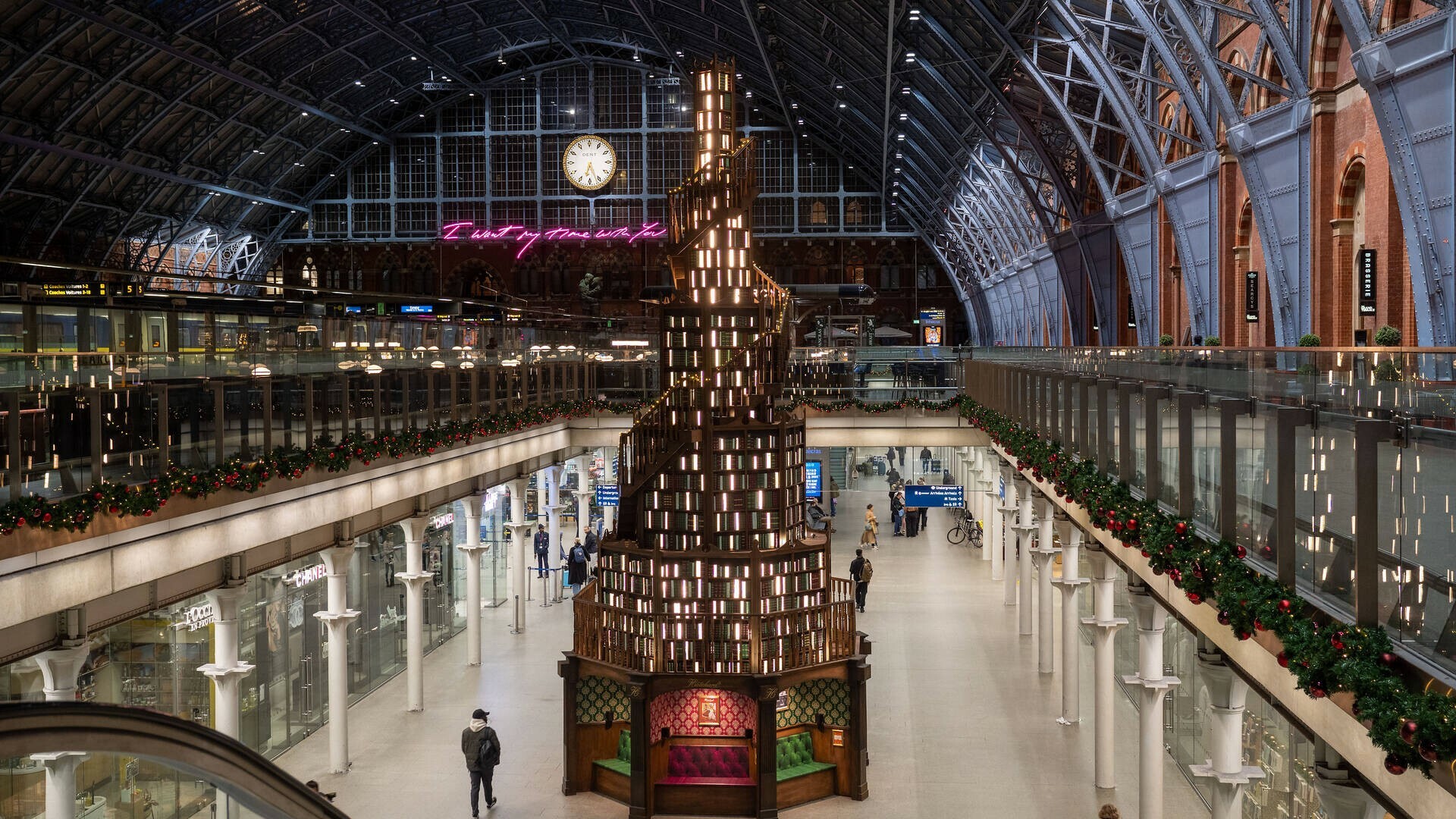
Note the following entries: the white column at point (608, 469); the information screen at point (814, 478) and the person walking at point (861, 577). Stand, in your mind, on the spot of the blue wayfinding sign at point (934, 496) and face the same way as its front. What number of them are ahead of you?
1

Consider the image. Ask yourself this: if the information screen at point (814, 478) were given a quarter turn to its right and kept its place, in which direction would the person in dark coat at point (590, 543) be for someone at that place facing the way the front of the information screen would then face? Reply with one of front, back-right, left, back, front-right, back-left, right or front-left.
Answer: front-left

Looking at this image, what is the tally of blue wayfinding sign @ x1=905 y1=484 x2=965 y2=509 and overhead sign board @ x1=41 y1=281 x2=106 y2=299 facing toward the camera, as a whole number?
2

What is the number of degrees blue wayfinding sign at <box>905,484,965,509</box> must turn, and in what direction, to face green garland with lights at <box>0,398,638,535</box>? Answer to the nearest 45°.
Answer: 0° — it already faces it

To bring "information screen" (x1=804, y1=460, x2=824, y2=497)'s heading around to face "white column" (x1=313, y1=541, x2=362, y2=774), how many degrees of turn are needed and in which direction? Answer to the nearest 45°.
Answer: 0° — it already faces it

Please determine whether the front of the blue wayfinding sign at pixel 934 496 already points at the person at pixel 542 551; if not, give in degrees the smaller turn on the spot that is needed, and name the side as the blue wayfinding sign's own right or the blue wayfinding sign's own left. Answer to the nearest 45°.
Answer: approximately 90° to the blue wayfinding sign's own right

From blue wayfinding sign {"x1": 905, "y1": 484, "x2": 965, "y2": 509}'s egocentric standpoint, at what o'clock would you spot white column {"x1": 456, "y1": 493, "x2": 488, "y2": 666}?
The white column is roughly at 1 o'clock from the blue wayfinding sign.

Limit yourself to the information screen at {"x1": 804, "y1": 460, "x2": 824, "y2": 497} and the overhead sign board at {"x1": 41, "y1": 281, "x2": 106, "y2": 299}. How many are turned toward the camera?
2

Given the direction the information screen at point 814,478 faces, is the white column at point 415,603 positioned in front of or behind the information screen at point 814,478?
in front

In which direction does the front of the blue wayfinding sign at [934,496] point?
toward the camera

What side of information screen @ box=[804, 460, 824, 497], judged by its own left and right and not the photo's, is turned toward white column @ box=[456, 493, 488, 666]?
front

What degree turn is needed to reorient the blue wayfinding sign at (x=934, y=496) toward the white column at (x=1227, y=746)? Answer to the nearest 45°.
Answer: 0° — it already faces it

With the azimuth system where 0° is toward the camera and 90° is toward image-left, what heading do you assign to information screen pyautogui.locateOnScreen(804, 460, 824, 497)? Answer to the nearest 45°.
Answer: approximately 0°

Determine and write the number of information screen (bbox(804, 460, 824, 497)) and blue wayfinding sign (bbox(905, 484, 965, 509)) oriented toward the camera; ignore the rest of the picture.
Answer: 2
